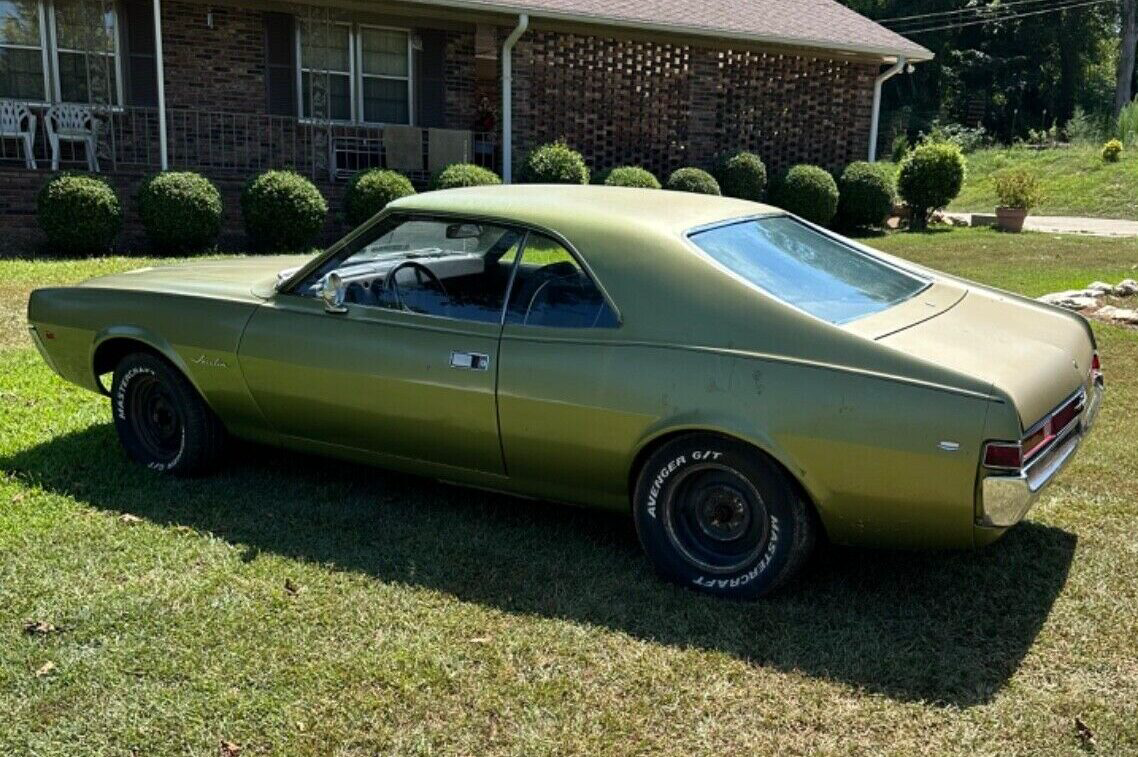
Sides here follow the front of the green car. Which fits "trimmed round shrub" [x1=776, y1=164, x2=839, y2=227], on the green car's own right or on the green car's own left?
on the green car's own right

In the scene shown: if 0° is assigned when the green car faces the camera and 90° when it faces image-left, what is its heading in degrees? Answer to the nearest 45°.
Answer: approximately 135°

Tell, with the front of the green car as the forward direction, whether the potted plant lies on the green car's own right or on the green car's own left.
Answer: on the green car's own right

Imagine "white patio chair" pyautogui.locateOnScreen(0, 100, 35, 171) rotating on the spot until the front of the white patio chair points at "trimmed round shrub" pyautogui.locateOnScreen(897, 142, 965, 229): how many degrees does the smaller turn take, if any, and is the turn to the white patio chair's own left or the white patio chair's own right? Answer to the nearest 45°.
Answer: approximately 90° to the white patio chair's own left

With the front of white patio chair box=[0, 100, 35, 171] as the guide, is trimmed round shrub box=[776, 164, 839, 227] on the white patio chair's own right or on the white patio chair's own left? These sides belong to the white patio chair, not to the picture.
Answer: on the white patio chair's own left

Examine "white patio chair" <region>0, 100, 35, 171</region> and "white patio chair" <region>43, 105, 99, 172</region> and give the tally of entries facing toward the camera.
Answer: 2

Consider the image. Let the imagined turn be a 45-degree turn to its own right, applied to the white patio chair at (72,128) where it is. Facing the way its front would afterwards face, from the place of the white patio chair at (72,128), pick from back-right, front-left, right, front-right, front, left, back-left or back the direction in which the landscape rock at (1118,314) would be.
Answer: left

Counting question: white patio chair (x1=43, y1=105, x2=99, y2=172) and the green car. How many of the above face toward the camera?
1

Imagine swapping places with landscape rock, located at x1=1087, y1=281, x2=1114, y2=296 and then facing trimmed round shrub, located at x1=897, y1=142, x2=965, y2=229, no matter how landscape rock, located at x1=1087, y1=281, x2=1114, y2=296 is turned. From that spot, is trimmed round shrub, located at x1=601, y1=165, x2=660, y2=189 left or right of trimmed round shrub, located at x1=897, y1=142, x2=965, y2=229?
left

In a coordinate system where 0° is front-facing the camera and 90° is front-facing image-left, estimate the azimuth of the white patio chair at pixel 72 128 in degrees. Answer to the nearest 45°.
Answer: approximately 0°

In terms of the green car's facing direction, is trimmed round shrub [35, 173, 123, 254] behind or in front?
in front

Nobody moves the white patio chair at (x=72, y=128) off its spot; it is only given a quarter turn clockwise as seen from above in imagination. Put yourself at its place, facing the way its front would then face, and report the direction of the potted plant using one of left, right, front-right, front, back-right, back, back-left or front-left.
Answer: back
